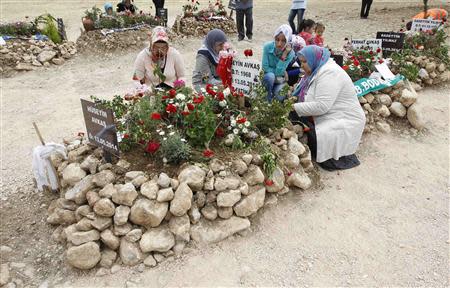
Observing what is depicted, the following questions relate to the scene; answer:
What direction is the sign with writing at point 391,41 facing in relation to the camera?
toward the camera

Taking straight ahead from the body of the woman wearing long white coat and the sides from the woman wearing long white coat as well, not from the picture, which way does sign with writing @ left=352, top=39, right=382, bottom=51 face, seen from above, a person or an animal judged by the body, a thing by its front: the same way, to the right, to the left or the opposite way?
to the left

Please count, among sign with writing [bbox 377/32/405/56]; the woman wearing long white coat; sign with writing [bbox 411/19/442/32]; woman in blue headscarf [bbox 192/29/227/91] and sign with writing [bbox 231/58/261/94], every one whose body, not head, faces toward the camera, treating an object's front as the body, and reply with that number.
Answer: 3

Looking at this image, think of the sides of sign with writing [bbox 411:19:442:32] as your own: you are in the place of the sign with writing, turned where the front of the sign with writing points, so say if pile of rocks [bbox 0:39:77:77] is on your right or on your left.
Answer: on your right

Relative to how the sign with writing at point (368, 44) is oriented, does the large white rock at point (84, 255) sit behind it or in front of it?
in front

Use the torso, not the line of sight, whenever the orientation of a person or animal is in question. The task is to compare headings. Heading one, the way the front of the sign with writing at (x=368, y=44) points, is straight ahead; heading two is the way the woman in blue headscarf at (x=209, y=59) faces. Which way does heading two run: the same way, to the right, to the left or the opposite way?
to the left

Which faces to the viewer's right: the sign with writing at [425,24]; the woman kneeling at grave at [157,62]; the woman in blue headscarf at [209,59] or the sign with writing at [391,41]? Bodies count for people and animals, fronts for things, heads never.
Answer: the woman in blue headscarf

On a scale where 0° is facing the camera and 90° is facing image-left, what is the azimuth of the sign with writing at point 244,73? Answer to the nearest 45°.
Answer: approximately 0°

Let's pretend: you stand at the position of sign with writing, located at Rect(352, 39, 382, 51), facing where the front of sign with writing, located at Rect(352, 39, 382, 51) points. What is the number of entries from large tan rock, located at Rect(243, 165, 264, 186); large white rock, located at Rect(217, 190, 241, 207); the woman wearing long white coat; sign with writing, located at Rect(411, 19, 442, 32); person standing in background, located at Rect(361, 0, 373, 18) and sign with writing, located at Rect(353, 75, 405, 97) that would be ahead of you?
4

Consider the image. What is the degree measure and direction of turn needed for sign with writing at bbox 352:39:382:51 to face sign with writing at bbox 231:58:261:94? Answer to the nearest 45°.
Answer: approximately 45° to its right

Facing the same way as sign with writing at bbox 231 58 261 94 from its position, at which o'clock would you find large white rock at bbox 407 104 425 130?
The large white rock is roughly at 8 o'clock from the sign with writing.

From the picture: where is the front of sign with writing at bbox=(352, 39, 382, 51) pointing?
toward the camera

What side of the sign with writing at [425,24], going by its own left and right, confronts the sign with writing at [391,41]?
front

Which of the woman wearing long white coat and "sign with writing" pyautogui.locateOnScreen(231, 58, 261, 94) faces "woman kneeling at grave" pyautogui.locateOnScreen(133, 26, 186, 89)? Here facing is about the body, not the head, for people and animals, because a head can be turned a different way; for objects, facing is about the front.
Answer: the woman wearing long white coat

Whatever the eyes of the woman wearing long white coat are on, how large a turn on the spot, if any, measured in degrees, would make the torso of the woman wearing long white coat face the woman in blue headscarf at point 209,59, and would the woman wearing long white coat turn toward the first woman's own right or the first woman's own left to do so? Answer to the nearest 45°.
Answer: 0° — they already face them

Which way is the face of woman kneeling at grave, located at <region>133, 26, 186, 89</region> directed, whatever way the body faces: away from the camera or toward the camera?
toward the camera

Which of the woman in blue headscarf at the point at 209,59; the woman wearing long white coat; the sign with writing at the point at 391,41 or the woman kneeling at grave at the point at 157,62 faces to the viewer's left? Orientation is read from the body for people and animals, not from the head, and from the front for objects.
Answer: the woman wearing long white coat

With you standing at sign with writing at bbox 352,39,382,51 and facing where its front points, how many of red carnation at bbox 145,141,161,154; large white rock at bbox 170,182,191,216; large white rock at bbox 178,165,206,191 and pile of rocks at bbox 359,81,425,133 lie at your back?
0
